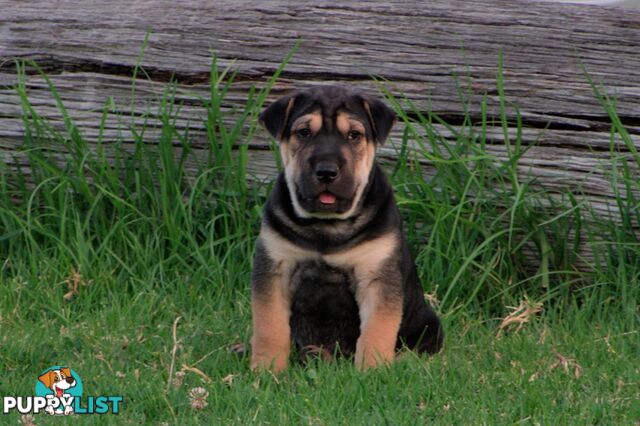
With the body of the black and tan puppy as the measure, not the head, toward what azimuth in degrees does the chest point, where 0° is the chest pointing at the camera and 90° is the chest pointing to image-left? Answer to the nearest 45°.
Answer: approximately 0°

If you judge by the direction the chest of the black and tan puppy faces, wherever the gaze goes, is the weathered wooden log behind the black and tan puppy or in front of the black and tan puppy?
behind
